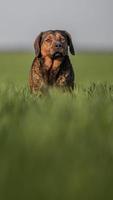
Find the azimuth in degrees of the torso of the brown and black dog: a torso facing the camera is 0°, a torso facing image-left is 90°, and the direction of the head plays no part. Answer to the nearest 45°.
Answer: approximately 0°
